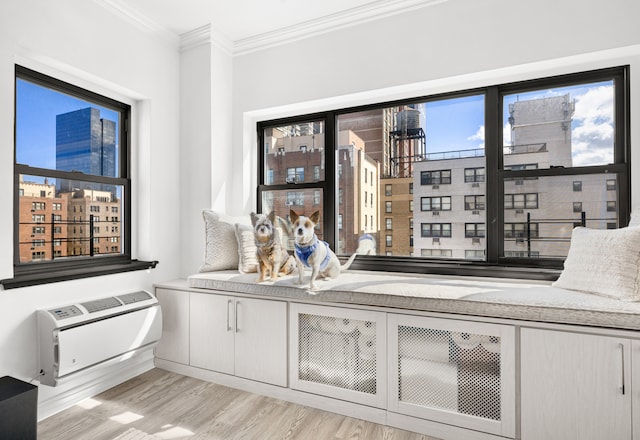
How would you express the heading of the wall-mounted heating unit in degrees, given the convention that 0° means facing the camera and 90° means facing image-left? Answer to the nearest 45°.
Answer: approximately 315°

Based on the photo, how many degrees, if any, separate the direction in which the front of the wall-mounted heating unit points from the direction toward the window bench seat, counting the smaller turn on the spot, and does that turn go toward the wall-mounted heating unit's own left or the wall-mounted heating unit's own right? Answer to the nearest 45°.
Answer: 0° — it already faces it

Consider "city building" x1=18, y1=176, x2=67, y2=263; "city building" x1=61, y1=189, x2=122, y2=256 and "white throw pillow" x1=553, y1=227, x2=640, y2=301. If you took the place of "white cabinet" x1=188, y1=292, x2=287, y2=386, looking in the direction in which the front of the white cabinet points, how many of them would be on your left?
1

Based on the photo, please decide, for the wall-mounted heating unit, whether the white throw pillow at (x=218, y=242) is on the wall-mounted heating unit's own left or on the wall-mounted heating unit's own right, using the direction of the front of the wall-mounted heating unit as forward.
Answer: on the wall-mounted heating unit's own left

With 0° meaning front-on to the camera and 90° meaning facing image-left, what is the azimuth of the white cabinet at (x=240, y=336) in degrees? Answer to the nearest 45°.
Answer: approximately 45°

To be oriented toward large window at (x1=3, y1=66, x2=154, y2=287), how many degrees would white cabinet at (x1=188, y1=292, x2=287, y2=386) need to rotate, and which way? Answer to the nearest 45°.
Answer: approximately 45° to its right

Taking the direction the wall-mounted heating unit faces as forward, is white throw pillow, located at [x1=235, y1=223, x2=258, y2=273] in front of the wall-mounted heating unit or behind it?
in front

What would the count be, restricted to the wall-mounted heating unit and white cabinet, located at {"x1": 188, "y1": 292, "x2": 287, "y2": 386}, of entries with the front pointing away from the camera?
0

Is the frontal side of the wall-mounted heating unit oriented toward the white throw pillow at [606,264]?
yes

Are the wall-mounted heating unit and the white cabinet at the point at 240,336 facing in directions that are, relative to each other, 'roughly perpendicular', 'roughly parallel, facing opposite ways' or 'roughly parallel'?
roughly perpendicular
